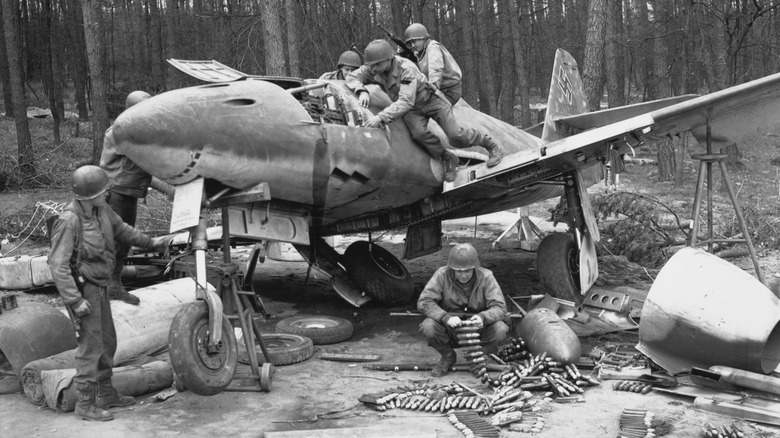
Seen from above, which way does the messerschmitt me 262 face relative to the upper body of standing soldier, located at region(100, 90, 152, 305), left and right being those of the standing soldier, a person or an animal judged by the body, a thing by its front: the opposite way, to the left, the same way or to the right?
the opposite way

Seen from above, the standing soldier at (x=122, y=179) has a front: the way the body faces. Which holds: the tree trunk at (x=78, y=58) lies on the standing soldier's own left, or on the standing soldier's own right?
on the standing soldier's own left

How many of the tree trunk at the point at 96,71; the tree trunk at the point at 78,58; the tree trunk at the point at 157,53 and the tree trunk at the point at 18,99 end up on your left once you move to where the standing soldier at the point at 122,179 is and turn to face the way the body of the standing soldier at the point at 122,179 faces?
4

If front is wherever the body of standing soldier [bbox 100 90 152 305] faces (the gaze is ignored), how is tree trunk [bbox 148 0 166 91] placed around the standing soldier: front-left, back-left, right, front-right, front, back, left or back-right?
left

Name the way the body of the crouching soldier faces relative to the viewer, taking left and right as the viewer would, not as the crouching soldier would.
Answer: facing the viewer

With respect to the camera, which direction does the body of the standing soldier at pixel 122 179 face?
to the viewer's right

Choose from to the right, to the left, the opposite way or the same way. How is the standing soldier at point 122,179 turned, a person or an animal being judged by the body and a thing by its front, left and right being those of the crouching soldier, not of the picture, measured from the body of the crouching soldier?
to the left

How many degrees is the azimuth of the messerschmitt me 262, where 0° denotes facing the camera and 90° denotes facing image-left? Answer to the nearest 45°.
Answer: approximately 45°

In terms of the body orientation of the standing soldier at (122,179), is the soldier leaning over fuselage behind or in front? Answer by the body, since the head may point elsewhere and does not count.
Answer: in front

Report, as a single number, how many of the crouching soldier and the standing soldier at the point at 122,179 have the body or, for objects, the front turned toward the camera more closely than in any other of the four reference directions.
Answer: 1
